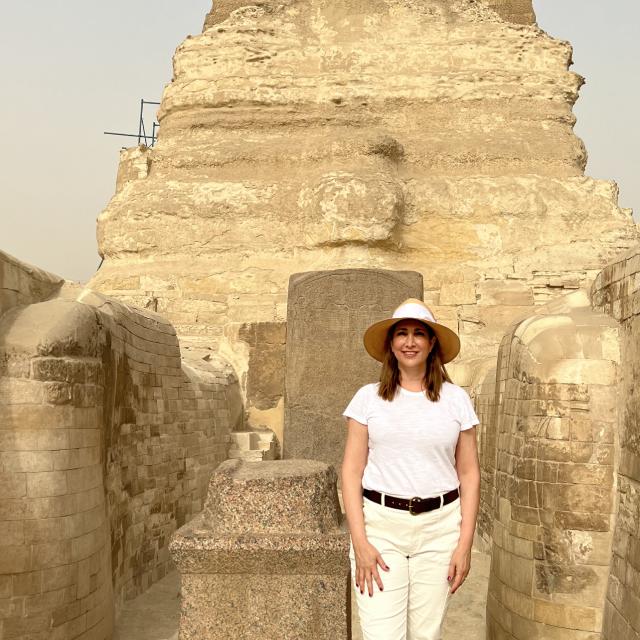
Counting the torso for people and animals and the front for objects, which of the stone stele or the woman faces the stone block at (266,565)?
the stone stele

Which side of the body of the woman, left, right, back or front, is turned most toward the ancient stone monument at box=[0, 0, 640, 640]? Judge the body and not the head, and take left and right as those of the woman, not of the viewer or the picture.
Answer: back

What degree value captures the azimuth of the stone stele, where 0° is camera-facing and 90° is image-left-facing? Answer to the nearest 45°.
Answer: approximately 0°

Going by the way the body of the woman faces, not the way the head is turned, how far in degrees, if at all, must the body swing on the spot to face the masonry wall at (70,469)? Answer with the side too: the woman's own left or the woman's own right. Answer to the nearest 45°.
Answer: approximately 135° to the woman's own right

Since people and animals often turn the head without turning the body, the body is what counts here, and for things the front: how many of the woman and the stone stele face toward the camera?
2

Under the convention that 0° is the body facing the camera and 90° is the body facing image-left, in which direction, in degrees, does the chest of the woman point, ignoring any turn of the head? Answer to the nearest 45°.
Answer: approximately 0°

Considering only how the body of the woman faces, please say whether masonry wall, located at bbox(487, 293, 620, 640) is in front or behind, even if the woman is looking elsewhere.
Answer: behind

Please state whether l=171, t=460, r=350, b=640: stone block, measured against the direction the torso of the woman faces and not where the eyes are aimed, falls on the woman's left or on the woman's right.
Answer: on the woman's right

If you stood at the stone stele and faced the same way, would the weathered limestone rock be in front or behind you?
behind
